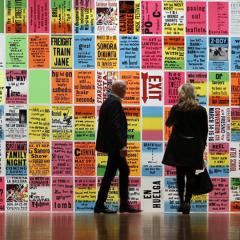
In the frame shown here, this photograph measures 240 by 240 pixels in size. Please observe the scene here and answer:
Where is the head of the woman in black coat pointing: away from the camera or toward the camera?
away from the camera

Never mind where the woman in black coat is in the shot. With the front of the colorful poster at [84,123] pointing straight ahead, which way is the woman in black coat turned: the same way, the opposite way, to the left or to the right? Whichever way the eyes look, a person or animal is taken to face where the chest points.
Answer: the opposite way

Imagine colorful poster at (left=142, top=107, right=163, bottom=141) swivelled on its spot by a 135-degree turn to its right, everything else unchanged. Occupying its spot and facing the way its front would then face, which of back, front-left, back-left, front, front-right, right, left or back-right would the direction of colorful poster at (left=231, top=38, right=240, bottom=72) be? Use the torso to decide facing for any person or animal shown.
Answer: back-right

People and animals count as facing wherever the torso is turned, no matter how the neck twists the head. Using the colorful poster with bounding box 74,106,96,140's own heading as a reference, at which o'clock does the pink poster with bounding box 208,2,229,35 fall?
The pink poster is roughly at 9 o'clock from the colorful poster.

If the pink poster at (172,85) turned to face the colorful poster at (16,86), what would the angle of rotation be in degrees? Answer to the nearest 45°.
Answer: approximately 90° to its right

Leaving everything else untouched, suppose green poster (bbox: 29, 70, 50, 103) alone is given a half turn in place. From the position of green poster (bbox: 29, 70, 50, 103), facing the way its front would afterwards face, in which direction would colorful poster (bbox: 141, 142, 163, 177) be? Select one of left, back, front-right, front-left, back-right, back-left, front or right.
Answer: right

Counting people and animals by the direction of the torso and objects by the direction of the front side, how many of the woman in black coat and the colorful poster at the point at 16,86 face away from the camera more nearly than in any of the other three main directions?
1

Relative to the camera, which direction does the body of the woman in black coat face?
away from the camera

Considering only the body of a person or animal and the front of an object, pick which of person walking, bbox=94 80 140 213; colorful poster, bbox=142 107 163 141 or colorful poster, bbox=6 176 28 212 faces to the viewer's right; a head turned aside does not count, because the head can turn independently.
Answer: the person walking
